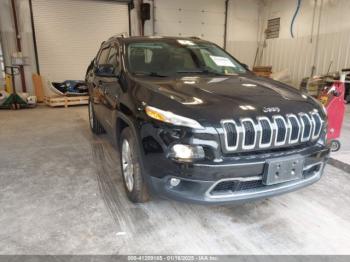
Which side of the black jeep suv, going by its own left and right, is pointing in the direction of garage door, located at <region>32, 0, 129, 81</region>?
back

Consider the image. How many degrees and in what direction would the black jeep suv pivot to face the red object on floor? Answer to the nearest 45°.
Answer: approximately 90° to its left

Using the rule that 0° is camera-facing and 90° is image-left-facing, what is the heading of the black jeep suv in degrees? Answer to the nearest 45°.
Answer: approximately 315°

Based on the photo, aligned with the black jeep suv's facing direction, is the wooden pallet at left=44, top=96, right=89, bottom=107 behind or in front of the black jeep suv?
behind

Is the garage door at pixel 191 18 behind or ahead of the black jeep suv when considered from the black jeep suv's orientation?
behind
